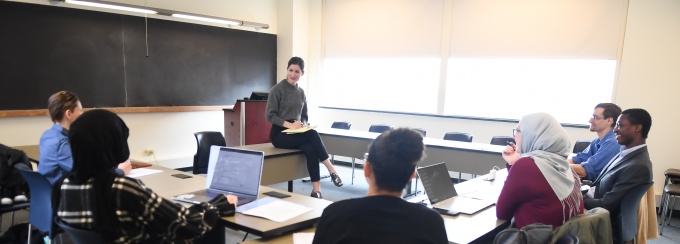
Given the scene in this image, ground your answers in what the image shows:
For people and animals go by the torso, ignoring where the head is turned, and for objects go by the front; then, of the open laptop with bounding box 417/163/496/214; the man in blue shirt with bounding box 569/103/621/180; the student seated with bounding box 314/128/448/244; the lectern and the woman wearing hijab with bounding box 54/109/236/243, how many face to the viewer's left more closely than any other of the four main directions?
1

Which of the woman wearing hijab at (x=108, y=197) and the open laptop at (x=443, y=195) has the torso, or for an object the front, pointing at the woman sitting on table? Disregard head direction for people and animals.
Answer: the woman wearing hijab

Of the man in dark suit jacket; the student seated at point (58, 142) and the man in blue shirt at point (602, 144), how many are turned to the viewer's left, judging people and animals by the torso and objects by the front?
2

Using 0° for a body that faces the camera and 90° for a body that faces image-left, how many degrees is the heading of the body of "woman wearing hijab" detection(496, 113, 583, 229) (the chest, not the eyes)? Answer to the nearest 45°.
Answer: approximately 135°

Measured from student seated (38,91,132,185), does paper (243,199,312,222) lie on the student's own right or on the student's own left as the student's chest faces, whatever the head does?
on the student's own right

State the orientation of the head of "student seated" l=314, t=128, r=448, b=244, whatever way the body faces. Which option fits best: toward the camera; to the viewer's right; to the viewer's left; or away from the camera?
away from the camera

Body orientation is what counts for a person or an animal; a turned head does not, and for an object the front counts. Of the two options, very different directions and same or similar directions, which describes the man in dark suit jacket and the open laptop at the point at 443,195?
very different directions

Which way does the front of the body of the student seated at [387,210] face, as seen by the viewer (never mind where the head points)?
away from the camera

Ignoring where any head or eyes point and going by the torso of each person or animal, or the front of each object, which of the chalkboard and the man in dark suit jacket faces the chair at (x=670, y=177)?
the chalkboard

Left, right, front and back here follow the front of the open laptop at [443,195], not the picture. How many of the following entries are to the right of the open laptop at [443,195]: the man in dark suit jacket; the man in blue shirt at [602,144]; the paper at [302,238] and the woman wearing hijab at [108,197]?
2

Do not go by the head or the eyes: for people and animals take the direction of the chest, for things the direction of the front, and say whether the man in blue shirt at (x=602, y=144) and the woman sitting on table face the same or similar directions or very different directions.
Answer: very different directions

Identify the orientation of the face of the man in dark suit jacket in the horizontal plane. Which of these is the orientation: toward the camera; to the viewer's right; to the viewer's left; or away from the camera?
to the viewer's left

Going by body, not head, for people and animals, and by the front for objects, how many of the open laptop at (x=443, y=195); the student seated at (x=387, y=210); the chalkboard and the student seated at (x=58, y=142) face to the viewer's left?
0

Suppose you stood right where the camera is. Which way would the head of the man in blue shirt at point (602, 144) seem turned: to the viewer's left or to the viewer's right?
to the viewer's left

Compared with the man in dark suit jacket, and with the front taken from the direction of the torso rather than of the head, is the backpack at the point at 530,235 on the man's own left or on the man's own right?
on the man's own left

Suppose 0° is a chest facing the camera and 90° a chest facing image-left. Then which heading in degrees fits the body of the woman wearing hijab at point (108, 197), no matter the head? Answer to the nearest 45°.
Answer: approximately 225°

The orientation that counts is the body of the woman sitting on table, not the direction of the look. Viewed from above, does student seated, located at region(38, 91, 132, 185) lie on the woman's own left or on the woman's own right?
on the woman's own right

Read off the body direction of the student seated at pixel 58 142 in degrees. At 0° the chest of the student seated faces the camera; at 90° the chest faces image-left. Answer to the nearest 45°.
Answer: approximately 225°

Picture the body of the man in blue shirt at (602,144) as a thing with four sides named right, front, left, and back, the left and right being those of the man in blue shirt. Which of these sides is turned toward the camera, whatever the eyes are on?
left

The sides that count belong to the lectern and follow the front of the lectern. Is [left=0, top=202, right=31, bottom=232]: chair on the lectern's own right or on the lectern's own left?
on the lectern's own right

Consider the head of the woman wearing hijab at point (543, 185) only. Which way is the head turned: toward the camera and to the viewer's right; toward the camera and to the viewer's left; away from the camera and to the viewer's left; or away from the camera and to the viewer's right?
away from the camera and to the viewer's left
